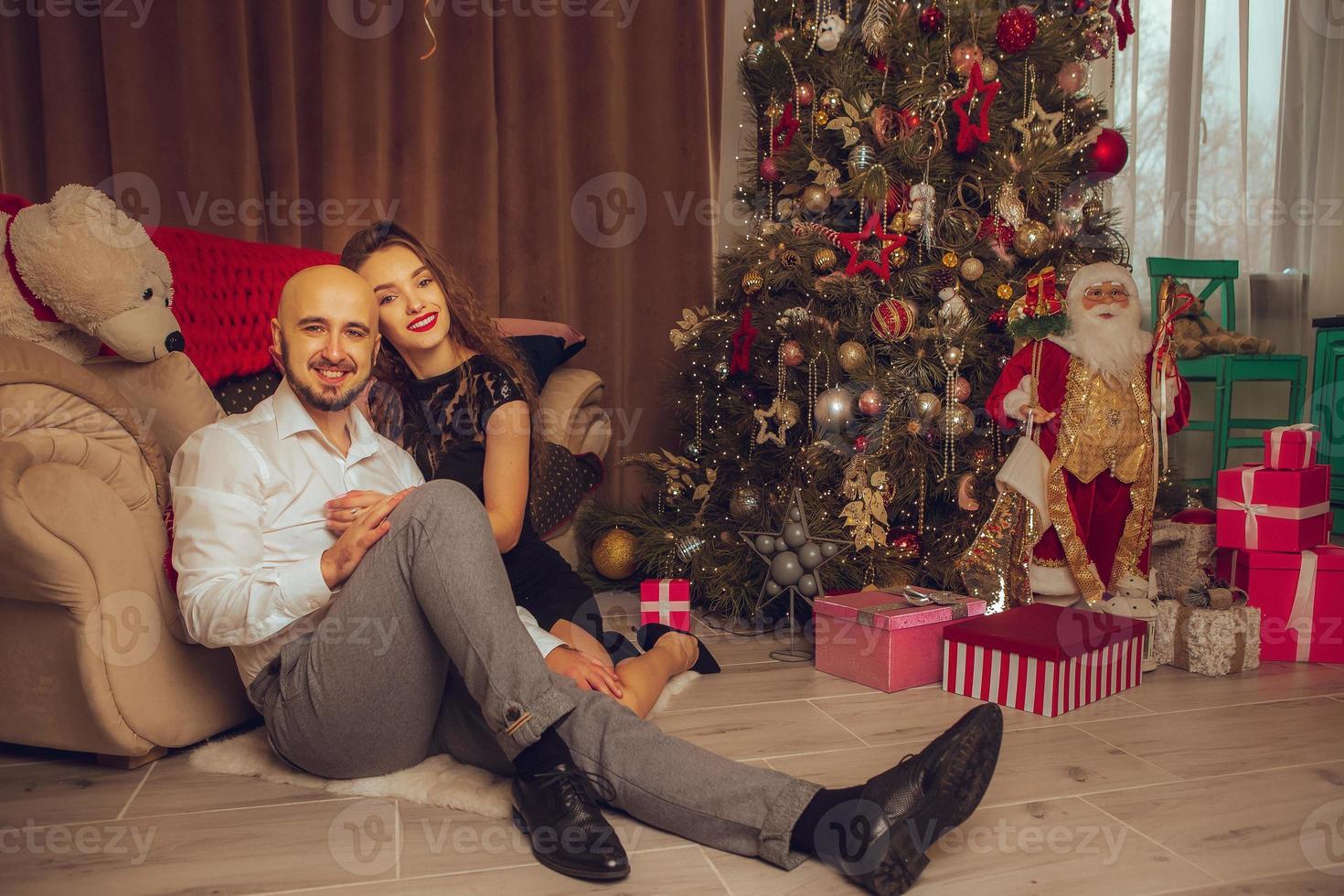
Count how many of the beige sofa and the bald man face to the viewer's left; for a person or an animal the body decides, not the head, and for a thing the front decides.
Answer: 0

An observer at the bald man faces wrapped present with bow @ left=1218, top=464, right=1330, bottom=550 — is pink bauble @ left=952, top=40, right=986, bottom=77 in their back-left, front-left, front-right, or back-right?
front-left

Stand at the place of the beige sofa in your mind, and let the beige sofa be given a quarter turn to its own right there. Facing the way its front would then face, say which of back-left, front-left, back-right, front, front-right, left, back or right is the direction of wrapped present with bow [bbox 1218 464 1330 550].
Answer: back-left

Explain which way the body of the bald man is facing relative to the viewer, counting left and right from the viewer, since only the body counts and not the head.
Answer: facing the viewer and to the right of the viewer

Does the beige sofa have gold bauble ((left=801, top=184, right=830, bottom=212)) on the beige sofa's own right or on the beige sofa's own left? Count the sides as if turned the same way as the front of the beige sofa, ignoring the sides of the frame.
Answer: on the beige sofa's own left

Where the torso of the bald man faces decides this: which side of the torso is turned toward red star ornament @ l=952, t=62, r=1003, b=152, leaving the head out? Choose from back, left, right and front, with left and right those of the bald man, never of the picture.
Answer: left

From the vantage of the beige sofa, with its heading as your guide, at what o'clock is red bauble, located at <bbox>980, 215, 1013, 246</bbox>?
The red bauble is roughly at 10 o'clock from the beige sofa.

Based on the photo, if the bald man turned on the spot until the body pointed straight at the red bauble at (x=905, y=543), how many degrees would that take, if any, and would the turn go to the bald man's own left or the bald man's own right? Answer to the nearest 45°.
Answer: approximately 90° to the bald man's own left

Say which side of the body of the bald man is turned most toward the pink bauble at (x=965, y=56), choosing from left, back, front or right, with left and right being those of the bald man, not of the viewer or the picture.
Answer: left

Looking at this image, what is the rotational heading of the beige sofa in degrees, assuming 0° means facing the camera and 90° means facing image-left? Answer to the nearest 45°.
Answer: approximately 315°

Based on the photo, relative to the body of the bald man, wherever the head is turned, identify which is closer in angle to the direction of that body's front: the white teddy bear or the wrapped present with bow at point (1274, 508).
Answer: the wrapped present with bow

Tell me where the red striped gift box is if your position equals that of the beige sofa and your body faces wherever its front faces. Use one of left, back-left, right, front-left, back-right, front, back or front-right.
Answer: front-left
